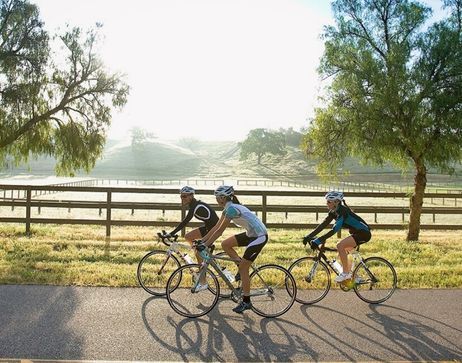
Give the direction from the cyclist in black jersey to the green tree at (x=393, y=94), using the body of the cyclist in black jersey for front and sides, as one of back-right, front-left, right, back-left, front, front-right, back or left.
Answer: back-right

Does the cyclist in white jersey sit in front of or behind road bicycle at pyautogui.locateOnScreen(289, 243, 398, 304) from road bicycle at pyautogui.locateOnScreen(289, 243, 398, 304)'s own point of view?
in front

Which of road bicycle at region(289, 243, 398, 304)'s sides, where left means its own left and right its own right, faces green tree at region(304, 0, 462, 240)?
right

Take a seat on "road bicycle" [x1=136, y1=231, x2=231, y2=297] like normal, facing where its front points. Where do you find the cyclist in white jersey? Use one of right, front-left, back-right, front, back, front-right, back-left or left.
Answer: back-left

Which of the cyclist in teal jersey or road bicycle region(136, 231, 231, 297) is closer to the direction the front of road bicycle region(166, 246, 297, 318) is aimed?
the road bicycle

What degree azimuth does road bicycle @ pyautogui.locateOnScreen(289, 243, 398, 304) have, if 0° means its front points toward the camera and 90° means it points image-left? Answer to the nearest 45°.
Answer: approximately 90°

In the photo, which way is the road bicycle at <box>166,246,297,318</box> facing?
to the viewer's left

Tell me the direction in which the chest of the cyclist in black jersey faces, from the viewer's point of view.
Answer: to the viewer's left

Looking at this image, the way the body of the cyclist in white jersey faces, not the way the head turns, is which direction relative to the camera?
to the viewer's left

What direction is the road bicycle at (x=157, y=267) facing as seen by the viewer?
to the viewer's left

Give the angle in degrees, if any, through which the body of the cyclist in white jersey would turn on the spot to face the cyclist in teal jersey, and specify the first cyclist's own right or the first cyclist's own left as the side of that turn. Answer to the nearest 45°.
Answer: approximately 135° to the first cyclist's own right
